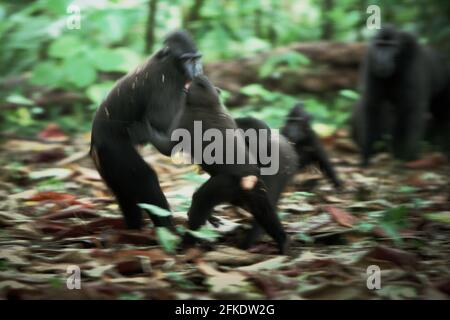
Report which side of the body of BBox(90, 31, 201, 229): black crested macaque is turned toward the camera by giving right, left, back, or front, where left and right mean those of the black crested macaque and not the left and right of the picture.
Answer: right

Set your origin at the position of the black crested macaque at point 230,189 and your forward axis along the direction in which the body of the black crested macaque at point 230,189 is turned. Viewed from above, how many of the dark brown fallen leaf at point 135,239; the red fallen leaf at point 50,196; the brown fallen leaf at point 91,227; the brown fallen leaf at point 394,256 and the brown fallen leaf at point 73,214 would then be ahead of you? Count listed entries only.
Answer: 4

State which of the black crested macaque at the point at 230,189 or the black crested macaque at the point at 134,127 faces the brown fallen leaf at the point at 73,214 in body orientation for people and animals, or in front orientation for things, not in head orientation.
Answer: the black crested macaque at the point at 230,189

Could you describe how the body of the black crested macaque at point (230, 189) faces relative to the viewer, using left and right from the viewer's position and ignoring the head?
facing away from the viewer and to the left of the viewer

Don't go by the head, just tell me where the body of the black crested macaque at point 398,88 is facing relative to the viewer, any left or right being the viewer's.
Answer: facing the viewer and to the left of the viewer

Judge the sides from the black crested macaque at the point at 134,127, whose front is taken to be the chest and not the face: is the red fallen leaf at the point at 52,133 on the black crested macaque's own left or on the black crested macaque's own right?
on the black crested macaque's own left

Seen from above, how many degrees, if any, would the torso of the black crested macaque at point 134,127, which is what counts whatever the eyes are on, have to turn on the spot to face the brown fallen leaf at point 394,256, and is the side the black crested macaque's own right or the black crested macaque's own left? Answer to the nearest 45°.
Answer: approximately 45° to the black crested macaque's own right

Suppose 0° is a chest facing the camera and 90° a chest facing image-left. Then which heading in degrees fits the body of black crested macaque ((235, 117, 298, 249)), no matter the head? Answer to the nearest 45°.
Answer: approximately 90°

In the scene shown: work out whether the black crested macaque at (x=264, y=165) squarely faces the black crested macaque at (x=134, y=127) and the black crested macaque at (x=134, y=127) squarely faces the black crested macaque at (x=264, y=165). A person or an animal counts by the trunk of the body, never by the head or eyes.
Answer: yes
